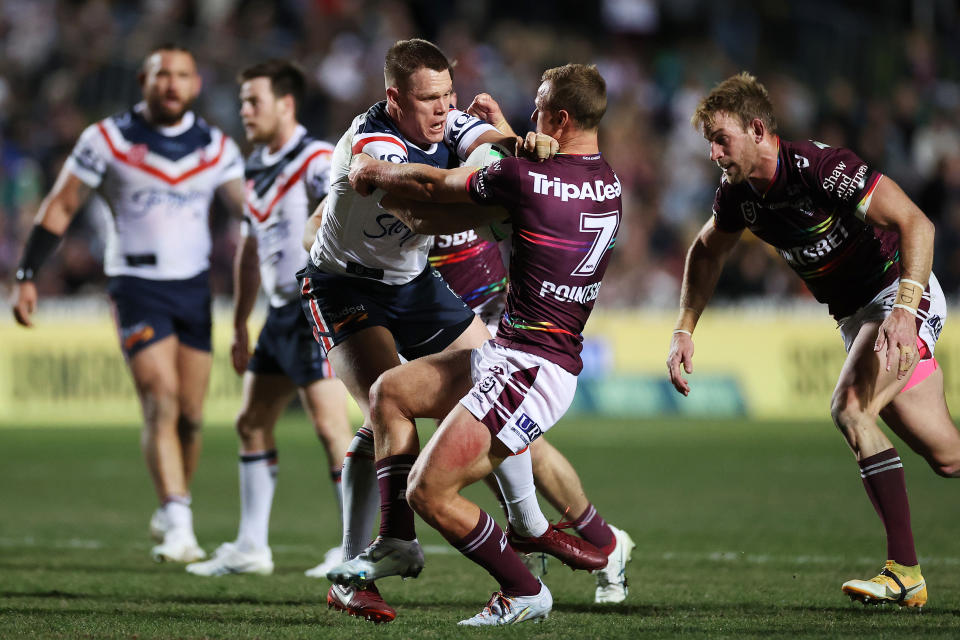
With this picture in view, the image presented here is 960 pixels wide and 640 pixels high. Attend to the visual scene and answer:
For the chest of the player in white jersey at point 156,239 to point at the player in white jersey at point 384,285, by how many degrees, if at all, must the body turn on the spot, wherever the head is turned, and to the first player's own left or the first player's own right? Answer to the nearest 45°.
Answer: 0° — they already face them

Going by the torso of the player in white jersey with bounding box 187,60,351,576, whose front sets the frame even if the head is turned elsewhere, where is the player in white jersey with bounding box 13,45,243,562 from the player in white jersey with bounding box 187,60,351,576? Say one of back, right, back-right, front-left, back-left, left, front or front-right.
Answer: right

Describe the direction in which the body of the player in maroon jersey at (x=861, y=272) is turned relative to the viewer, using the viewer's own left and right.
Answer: facing the viewer and to the left of the viewer

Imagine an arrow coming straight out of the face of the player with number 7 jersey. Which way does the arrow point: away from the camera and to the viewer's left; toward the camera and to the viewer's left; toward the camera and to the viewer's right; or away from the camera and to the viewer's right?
away from the camera and to the viewer's left

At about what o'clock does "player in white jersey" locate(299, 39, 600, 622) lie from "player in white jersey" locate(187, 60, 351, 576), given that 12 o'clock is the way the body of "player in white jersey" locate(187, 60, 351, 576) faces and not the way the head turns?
"player in white jersey" locate(299, 39, 600, 622) is roughly at 10 o'clock from "player in white jersey" locate(187, 60, 351, 576).

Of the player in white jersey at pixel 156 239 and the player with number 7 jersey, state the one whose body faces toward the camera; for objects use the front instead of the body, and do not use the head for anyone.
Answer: the player in white jersey

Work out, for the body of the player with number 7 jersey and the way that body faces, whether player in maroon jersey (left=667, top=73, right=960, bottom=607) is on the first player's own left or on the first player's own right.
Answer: on the first player's own right

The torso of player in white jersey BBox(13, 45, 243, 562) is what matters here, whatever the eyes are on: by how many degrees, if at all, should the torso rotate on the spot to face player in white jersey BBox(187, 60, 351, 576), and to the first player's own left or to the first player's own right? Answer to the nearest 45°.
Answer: approximately 45° to the first player's own left

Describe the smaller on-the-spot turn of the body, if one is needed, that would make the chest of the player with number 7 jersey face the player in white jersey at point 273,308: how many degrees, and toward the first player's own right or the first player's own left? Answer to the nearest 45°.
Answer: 0° — they already face them

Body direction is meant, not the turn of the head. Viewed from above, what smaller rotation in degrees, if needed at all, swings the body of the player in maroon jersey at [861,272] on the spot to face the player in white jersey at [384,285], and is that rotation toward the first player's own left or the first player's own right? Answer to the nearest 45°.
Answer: approximately 45° to the first player's own right

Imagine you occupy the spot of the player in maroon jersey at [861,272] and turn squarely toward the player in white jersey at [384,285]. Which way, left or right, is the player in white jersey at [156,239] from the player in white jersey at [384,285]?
right

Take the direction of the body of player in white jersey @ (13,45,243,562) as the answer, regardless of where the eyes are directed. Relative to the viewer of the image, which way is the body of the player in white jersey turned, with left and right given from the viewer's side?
facing the viewer

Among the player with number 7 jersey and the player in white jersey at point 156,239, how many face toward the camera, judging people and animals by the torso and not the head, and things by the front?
1

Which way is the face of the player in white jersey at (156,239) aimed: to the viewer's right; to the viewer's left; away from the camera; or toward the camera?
toward the camera

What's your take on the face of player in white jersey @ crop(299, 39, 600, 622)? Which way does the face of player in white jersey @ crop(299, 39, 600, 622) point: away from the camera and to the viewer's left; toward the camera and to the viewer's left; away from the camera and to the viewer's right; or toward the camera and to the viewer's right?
toward the camera and to the viewer's right

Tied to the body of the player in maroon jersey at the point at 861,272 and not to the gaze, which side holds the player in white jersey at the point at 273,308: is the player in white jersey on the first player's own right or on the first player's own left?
on the first player's own right
